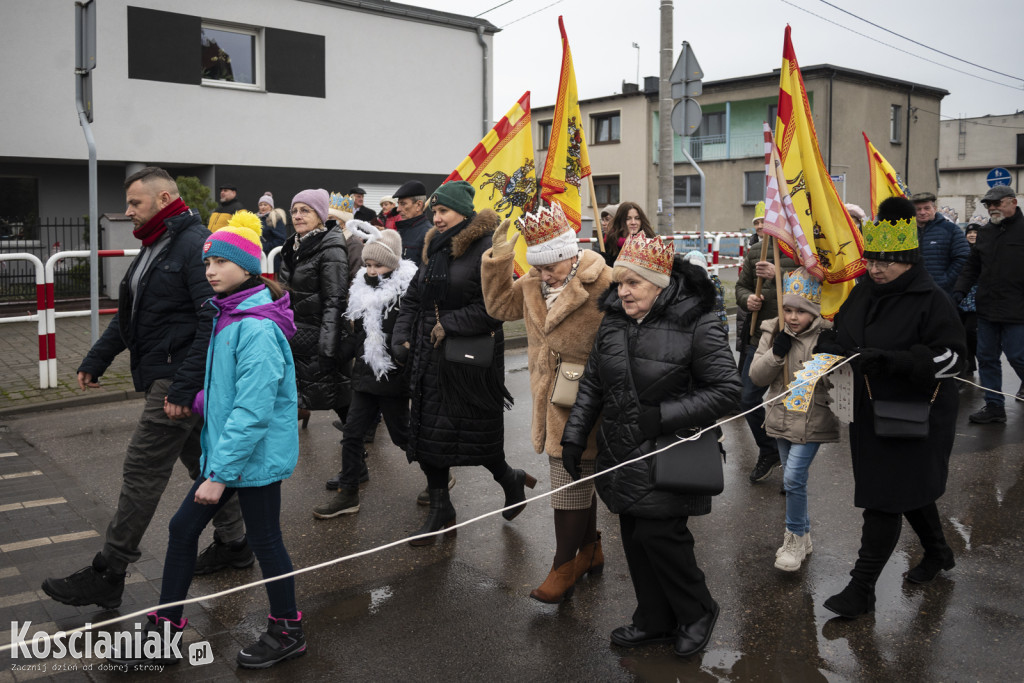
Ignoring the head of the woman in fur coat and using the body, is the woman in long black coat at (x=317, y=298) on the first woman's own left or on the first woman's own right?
on the first woman's own right

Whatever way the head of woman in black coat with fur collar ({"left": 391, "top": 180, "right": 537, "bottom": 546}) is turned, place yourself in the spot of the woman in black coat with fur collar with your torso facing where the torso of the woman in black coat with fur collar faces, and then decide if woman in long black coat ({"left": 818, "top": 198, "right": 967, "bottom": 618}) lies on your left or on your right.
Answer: on your left

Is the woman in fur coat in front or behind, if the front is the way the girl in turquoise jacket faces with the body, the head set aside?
behind

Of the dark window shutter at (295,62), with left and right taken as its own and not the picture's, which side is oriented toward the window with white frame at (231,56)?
right

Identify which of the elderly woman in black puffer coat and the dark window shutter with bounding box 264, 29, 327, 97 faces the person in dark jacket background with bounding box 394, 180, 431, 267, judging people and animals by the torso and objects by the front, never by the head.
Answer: the dark window shutter

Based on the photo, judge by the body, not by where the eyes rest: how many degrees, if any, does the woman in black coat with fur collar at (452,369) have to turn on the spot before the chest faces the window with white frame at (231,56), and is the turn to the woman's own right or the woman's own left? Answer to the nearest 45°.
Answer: approximately 135° to the woman's own right
